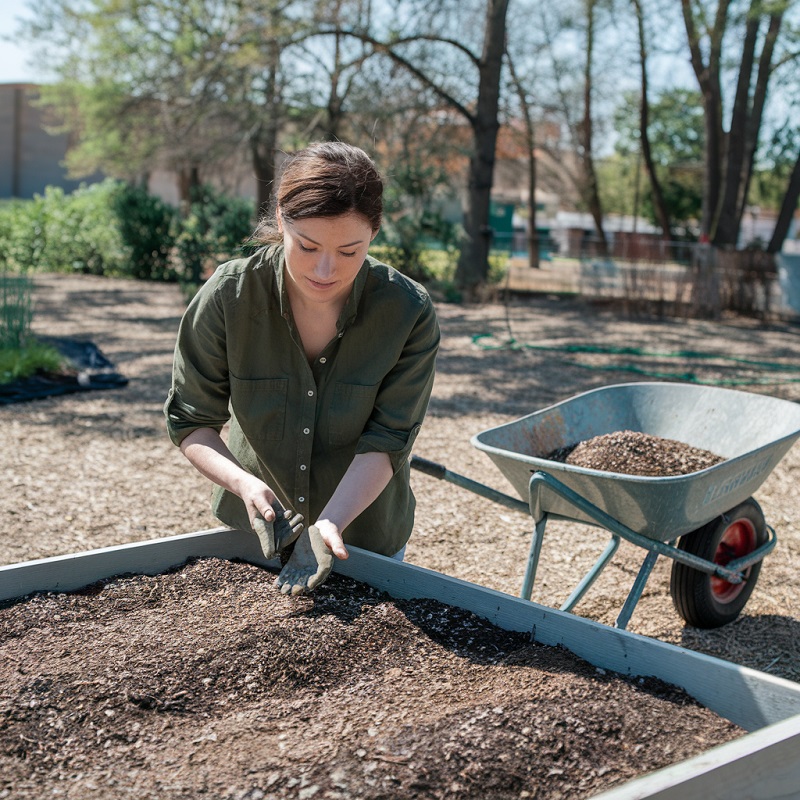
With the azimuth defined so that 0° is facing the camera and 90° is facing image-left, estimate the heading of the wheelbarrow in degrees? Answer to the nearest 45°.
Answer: approximately 315°

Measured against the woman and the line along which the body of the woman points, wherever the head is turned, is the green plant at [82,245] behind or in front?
behind

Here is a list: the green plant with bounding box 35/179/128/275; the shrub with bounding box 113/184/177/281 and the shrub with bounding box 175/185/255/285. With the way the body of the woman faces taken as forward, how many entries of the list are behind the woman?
3

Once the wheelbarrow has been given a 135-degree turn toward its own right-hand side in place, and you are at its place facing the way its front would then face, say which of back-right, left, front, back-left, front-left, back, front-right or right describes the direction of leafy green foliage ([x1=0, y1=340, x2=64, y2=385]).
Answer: front-right

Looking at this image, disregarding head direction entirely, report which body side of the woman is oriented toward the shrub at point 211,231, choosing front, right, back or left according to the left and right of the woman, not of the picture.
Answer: back

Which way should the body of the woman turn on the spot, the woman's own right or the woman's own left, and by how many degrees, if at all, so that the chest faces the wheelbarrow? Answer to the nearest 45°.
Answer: approximately 135° to the woman's own left

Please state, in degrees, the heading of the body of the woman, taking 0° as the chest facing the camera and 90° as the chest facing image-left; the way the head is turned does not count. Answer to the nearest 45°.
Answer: approximately 0°

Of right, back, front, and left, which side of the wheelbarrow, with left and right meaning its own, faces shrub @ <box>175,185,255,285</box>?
back
